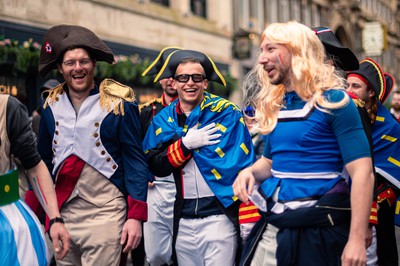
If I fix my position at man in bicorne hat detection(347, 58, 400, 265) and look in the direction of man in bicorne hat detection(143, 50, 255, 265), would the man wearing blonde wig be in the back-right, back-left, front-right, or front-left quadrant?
front-left

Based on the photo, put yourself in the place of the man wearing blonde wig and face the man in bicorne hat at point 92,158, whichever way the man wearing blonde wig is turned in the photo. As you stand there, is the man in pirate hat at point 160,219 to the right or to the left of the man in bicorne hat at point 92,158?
right

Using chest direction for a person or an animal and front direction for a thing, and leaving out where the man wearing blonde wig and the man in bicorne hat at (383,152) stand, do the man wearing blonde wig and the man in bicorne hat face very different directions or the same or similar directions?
same or similar directions

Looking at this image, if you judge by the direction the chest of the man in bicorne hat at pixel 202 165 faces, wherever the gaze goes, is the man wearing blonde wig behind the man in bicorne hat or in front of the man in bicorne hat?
in front

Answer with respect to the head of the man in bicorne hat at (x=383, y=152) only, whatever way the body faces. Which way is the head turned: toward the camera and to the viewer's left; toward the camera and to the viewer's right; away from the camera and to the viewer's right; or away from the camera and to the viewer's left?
toward the camera and to the viewer's left

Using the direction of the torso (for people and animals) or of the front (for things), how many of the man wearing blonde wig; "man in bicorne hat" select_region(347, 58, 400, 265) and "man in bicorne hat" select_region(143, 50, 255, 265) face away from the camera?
0

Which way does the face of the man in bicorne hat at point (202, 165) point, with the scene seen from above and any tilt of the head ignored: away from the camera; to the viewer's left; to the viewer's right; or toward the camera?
toward the camera

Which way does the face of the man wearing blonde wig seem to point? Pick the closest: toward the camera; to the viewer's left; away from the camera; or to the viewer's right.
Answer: to the viewer's left

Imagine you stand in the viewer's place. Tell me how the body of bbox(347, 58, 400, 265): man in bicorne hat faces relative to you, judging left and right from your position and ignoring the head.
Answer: facing the viewer and to the left of the viewer

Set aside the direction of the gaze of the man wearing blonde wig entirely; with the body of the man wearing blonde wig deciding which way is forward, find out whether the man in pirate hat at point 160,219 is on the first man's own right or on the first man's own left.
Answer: on the first man's own right

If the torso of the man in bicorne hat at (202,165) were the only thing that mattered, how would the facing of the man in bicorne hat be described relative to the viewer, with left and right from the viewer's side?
facing the viewer
